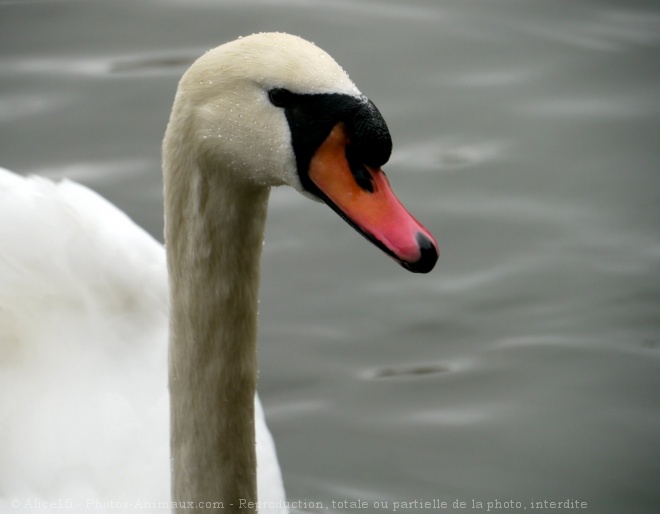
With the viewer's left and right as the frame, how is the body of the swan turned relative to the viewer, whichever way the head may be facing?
facing the viewer and to the right of the viewer
